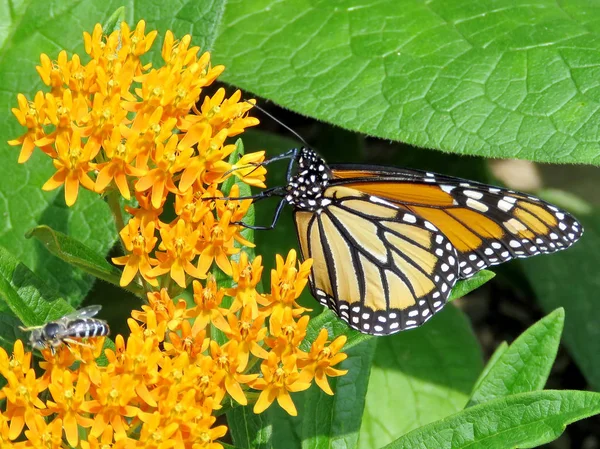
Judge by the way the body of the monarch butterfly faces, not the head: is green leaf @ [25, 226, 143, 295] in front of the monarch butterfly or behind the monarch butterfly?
in front

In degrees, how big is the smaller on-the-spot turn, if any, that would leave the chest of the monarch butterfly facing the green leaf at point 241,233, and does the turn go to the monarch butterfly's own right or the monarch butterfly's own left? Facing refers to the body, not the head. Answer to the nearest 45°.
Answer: approximately 45° to the monarch butterfly's own left

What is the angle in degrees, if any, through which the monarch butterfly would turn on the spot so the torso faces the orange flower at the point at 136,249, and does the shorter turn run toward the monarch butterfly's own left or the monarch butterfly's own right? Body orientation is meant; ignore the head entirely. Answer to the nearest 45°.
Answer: approximately 45° to the monarch butterfly's own left

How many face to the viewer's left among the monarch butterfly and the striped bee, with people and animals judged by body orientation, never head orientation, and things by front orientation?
2

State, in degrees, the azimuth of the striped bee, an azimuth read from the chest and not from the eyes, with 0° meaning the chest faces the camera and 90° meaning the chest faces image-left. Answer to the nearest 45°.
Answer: approximately 90°

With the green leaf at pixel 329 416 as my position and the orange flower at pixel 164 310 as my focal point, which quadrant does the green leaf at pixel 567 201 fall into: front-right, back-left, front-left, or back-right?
back-right

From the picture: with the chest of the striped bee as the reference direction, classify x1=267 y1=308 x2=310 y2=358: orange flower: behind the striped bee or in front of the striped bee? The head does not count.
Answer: behind

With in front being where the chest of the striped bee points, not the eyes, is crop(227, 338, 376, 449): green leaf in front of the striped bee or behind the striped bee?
behind

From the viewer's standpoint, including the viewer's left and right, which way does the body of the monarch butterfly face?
facing to the left of the viewer

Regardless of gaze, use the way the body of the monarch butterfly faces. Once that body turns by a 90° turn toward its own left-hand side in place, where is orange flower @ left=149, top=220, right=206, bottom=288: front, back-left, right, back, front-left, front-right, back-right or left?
front-right
